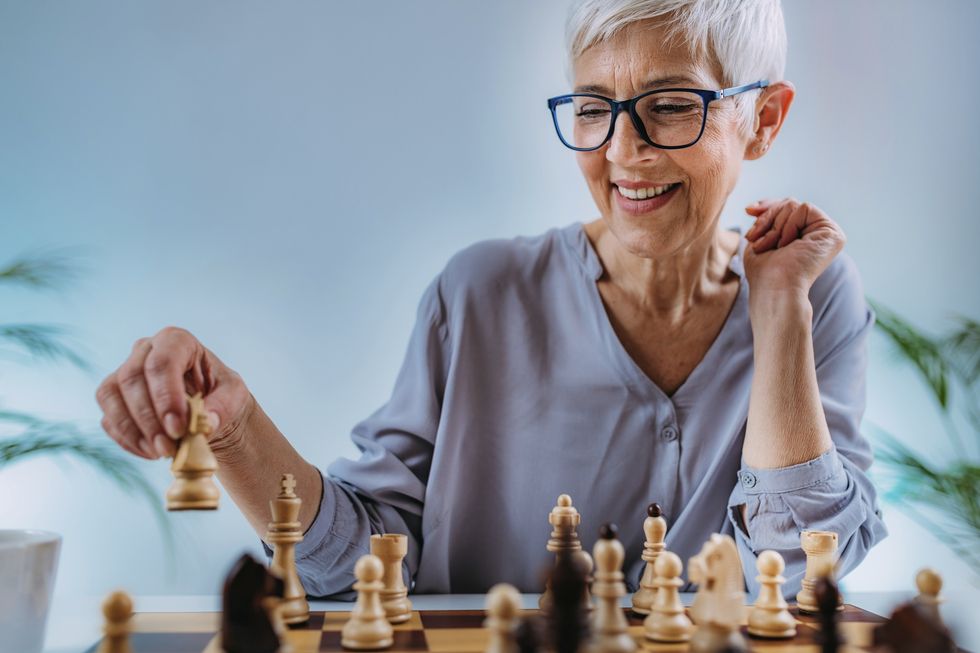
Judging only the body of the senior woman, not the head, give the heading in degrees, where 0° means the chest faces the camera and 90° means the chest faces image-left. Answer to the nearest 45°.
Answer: approximately 0°

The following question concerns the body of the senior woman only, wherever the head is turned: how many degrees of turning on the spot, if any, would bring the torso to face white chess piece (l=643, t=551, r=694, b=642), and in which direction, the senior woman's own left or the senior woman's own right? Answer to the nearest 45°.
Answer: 0° — they already face it

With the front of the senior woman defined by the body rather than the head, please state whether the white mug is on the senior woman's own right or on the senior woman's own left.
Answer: on the senior woman's own right

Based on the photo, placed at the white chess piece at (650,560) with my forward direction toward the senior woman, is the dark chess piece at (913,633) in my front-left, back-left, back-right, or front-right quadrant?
back-right

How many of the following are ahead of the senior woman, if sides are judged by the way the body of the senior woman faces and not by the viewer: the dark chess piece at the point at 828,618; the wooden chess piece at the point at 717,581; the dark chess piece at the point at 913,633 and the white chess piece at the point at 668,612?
4

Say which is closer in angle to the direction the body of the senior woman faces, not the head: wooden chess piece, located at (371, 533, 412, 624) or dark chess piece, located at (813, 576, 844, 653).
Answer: the dark chess piece

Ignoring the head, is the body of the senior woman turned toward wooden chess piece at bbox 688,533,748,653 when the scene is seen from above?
yes
